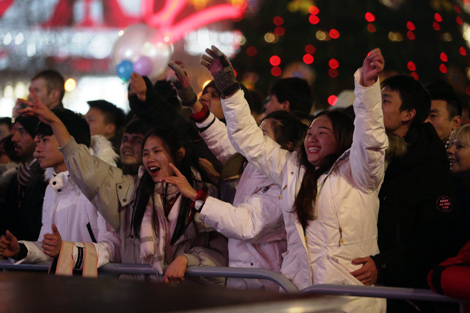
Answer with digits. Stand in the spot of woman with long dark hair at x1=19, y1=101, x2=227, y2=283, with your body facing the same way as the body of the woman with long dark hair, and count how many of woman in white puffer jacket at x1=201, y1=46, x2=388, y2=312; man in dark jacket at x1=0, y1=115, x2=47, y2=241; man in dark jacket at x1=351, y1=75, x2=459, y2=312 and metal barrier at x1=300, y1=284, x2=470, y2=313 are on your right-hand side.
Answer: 1

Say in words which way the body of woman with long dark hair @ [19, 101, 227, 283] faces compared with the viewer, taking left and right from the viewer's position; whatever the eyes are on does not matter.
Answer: facing the viewer and to the left of the viewer

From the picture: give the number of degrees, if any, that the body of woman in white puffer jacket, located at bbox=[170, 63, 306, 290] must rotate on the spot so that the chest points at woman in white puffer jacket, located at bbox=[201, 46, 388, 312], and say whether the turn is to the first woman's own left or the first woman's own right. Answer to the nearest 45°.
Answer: approximately 135° to the first woman's own left

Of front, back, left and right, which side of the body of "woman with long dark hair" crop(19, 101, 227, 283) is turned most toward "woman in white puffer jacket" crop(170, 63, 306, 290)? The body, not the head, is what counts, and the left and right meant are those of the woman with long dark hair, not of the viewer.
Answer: left

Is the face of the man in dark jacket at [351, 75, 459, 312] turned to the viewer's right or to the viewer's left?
to the viewer's left

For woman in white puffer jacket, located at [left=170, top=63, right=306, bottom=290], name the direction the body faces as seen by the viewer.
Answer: to the viewer's left

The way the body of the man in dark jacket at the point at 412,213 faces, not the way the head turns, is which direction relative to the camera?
to the viewer's left
